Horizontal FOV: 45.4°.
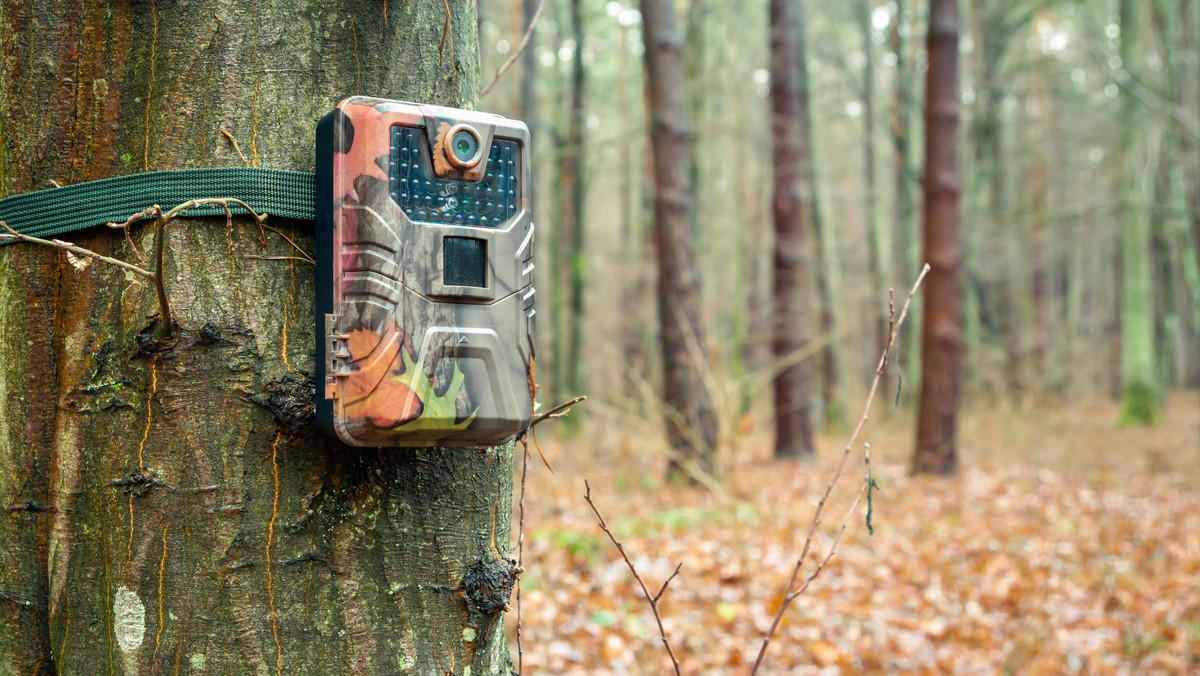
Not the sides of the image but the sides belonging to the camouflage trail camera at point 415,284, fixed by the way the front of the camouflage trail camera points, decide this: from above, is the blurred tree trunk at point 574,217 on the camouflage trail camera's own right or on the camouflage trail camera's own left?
on the camouflage trail camera's own left

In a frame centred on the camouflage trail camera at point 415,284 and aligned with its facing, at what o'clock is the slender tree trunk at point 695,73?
The slender tree trunk is roughly at 8 o'clock from the camouflage trail camera.

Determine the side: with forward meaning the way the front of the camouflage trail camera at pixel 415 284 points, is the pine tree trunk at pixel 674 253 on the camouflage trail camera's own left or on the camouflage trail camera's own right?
on the camouflage trail camera's own left

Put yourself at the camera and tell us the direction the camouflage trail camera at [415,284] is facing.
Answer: facing the viewer and to the right of the viewer
